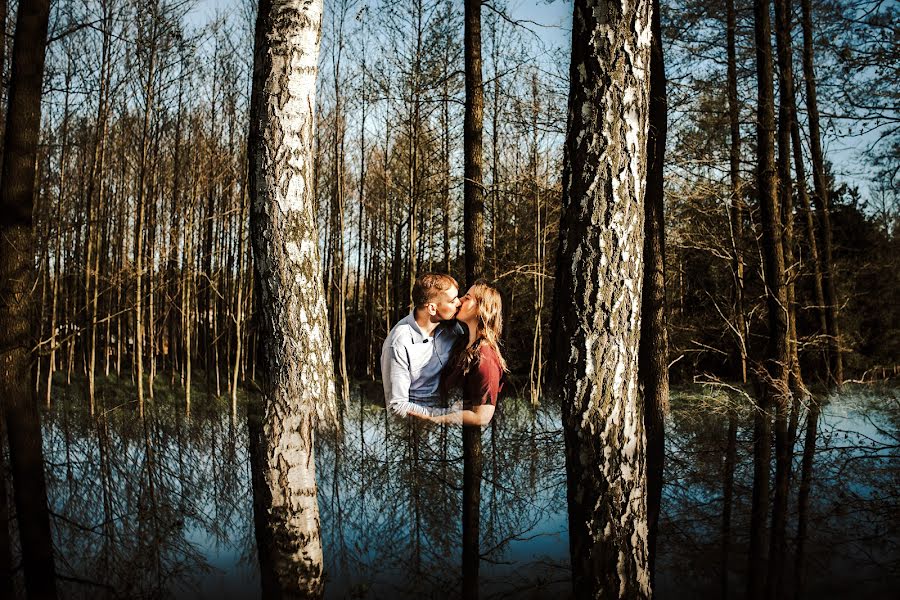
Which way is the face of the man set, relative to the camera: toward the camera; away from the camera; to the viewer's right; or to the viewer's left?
to the viewer's right

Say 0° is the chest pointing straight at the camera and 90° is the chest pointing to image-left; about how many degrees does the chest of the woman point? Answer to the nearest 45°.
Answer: approximately 90°

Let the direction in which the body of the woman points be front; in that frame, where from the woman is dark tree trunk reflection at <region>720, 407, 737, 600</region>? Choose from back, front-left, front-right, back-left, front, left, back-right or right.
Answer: back

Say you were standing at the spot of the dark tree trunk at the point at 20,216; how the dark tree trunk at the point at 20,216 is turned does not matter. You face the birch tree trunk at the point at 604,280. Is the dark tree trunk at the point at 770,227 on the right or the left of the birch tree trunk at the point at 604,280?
left

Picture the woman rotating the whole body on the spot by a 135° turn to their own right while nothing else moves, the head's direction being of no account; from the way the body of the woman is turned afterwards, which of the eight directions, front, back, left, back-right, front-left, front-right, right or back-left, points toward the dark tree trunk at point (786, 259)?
front

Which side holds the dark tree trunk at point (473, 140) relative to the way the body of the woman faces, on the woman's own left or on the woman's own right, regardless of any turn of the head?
on the woman's own right

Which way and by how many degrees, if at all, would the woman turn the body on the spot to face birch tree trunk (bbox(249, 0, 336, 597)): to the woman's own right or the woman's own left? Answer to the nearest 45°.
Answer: approximately 45° to the woman's own left

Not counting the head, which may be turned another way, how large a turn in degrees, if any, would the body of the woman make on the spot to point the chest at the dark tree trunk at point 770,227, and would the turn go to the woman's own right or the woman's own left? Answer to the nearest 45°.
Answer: approximately 135° to the woman's own right

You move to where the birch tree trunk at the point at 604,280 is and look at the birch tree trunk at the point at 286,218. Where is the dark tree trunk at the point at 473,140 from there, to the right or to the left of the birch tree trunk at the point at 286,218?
right

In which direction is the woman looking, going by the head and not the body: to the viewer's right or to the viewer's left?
to the viewer's left
